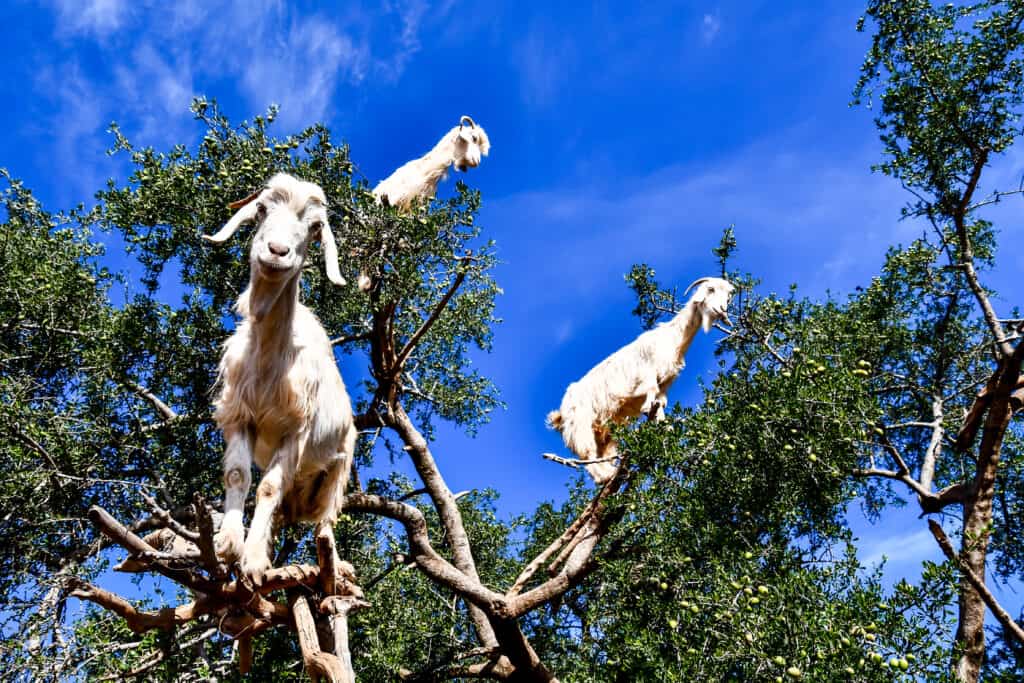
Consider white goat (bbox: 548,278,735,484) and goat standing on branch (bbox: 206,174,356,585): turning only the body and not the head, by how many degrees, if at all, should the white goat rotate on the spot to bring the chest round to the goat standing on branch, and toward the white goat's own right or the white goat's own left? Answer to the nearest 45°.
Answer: approximately 90° to the white goat's own right

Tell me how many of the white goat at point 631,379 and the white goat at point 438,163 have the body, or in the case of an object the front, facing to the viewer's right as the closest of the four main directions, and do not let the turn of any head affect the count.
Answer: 2

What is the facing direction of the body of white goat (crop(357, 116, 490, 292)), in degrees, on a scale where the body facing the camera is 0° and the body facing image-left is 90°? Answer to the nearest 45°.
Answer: approximately 270°

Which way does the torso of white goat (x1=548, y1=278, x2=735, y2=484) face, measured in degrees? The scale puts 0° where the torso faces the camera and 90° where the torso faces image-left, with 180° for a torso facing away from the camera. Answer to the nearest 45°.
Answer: approximately 270°

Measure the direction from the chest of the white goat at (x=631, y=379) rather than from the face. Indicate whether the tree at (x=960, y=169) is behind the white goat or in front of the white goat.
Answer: in front
